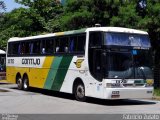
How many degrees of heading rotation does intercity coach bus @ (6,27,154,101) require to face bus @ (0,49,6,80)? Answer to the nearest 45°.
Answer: approximately 180°

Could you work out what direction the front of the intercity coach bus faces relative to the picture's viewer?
facing the viewer and to the right of the viewer
